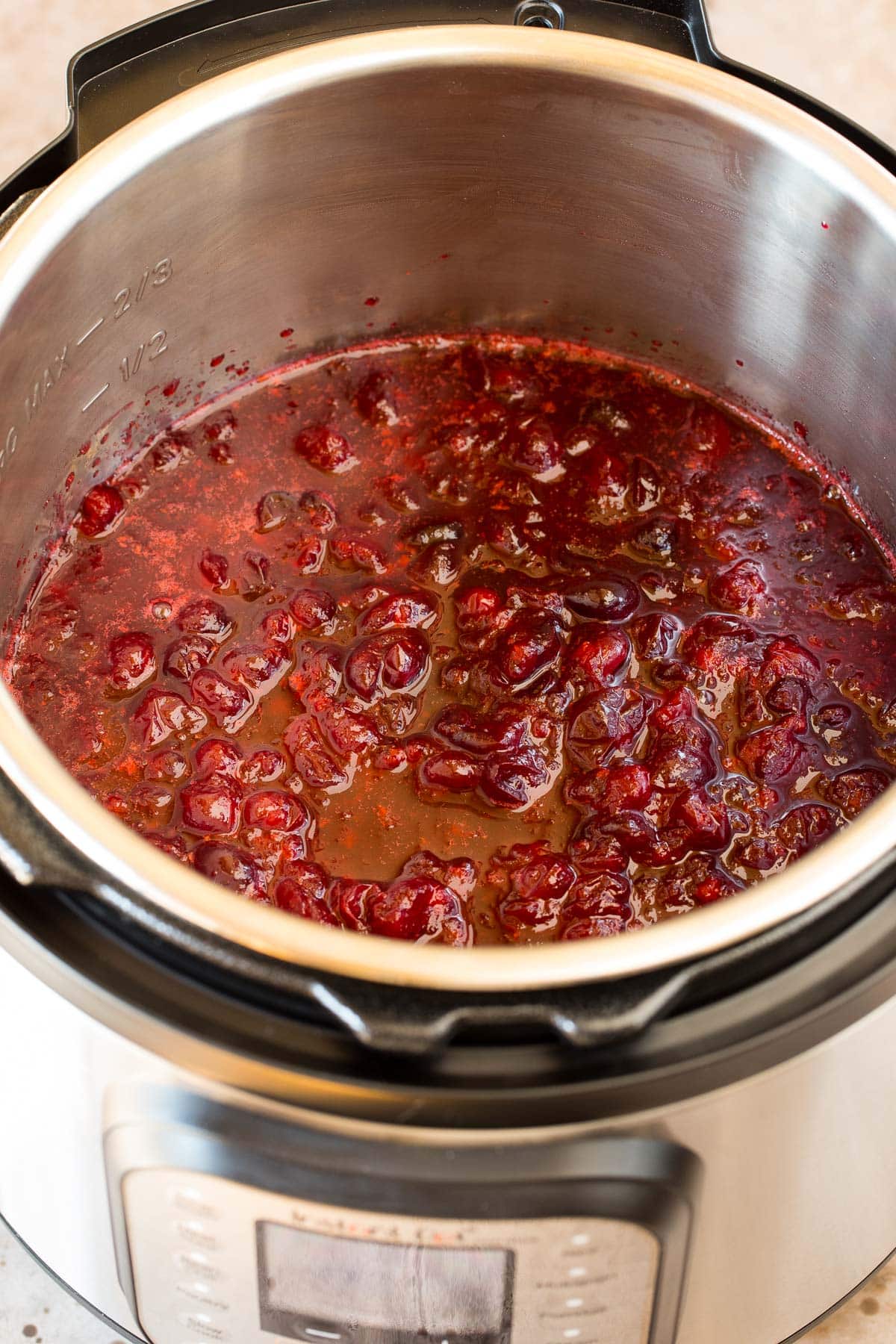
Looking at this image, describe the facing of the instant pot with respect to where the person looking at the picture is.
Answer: facing the viewer

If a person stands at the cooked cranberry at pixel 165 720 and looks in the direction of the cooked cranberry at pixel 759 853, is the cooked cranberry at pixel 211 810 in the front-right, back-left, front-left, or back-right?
front-right
